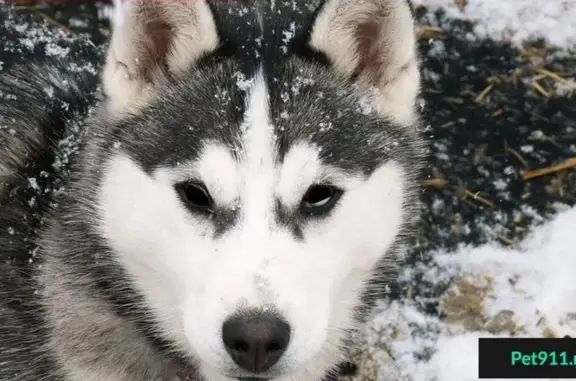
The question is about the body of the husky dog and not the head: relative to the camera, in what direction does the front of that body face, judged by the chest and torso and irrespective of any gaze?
toward the camera
